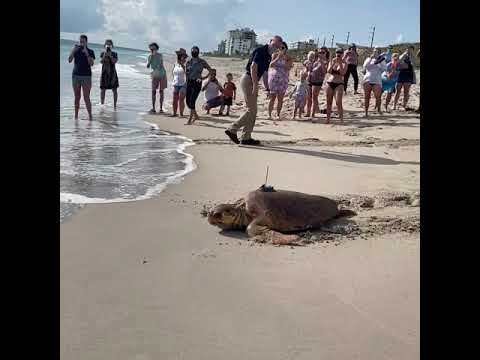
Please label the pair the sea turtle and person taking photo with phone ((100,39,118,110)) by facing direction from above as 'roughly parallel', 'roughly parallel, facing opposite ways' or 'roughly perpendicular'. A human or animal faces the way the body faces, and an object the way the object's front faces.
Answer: roughly perpendicular

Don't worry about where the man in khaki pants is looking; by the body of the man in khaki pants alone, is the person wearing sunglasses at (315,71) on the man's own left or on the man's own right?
on the man's own left

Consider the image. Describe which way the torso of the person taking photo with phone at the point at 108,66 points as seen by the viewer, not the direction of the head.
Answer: toward the camera

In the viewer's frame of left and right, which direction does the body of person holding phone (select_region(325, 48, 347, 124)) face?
facing the viewer

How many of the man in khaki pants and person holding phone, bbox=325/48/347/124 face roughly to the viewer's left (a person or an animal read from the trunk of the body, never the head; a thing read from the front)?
0

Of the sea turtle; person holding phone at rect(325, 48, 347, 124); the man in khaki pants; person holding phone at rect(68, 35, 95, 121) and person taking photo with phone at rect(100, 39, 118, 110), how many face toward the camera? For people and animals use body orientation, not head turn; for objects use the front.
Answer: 3

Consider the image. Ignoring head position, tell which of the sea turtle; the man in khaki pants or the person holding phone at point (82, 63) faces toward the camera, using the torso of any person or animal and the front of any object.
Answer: the person holding phone

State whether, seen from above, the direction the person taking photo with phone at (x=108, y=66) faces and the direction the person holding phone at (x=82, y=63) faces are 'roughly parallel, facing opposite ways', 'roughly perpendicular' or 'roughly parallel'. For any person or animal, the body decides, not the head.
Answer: roughly parallel

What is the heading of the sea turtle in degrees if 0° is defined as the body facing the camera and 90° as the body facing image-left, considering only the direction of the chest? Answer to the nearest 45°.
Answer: approximately 90°
